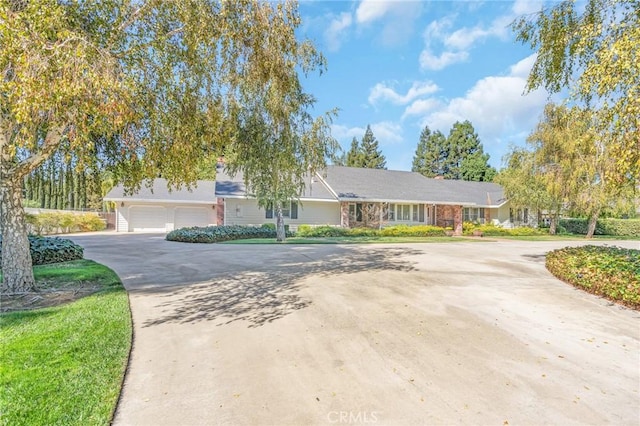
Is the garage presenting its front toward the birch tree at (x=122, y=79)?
yes

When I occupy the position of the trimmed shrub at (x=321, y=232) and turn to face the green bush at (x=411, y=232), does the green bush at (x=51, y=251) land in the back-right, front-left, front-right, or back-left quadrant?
back-right

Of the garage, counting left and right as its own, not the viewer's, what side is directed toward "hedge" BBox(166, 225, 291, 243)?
front

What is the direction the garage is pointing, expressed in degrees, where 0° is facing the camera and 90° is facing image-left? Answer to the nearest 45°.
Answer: approximately 0°

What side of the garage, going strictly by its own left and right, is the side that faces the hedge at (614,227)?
left

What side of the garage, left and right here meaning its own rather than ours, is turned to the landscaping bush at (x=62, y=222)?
right

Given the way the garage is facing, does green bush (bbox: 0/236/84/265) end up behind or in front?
in front

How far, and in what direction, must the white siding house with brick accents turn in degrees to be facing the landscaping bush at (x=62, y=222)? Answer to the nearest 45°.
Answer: approximately 90° to its right
